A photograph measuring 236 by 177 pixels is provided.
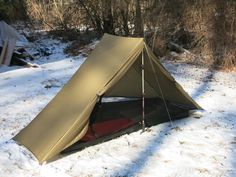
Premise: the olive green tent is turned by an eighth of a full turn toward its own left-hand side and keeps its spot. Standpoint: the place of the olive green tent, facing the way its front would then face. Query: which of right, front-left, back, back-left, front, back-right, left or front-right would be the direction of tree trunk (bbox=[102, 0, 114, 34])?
left

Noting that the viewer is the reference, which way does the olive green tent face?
facing the viewer and to the right of the viewer
